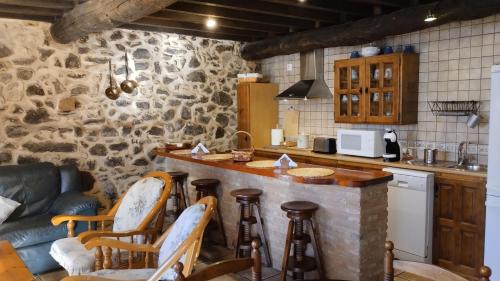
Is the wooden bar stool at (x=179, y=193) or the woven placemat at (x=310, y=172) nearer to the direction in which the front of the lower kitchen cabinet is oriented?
the woven placemat

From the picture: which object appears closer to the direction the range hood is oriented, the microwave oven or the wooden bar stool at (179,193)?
the wooden bar stool

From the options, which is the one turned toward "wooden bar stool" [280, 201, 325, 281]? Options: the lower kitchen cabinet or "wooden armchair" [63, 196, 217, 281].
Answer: the lower kitchen cabinet

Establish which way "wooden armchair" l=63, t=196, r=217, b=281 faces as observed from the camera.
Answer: facing to the left of the viewer

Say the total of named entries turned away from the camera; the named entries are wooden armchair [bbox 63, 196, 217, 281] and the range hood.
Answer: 0

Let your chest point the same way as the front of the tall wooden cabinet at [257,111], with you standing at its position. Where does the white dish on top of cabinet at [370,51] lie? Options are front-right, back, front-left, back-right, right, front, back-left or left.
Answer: left

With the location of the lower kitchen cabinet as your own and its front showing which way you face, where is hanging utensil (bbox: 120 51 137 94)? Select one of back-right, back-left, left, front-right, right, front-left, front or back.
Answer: front-right

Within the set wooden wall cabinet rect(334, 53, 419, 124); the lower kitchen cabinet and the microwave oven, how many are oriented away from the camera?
0

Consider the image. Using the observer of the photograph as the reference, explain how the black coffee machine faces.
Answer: facing the viewer and to the left of the viewer

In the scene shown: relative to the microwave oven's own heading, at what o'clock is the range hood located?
The range hood is roughly at 3 o'clock from the microwave oven.

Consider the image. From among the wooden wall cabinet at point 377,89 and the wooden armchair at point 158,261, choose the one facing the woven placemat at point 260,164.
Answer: the wooden wall cabinet

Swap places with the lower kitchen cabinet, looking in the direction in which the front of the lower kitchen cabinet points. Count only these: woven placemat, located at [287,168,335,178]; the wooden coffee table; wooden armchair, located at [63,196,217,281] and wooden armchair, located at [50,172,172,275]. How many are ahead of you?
4

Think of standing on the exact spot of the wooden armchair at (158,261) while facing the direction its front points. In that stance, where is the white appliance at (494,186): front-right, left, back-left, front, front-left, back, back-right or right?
back

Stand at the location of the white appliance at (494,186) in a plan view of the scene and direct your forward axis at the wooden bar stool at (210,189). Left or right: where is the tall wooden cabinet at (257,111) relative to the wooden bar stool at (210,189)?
right
